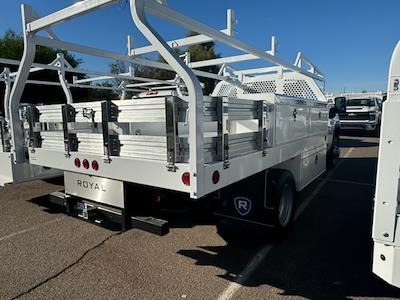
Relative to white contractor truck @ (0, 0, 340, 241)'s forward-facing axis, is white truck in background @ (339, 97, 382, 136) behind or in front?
in front

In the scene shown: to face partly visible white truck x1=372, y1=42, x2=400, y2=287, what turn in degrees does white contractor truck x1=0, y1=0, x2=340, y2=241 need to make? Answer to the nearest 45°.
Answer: approximately 90° to its right

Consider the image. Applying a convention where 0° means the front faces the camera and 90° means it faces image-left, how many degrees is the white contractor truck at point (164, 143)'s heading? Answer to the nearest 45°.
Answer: approximately 225°
